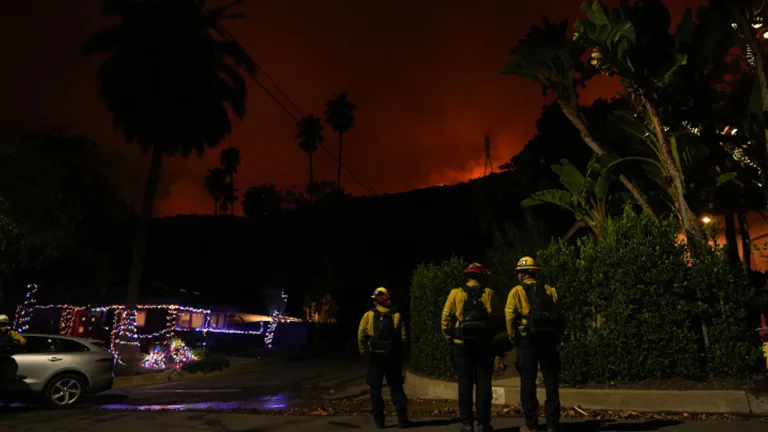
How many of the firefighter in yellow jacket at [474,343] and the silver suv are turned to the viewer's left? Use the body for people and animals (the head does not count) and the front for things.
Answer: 1

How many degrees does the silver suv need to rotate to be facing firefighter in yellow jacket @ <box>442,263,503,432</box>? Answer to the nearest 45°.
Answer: approximately 135° to its left

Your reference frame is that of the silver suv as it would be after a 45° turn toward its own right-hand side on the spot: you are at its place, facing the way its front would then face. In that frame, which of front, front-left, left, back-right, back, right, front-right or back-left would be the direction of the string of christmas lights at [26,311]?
front-right

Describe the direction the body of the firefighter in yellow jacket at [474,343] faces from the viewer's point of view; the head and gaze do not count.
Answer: away from the camera

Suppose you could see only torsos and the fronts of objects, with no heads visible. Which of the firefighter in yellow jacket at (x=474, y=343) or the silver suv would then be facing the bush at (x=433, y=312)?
the firefighter in yellow jacket

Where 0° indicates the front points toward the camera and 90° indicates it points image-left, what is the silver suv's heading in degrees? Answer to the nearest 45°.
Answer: approximately 90°

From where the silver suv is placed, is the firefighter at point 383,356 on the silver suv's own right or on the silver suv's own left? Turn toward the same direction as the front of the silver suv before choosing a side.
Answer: on the silver suv's own left

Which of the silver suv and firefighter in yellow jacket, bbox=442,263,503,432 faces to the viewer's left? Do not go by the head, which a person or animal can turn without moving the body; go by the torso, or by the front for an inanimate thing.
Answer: the silver suv

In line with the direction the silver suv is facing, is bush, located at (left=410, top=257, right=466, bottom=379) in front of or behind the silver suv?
behind

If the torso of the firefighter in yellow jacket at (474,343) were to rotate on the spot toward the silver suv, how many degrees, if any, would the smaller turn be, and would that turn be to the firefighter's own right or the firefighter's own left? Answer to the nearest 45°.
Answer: approximately 45° to the firefighter's own left

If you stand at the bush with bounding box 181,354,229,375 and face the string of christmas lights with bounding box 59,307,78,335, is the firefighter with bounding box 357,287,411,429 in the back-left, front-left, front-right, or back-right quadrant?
back-left

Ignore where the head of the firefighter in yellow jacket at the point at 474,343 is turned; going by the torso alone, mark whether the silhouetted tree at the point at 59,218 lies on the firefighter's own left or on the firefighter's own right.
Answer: on the firefighter's own left
